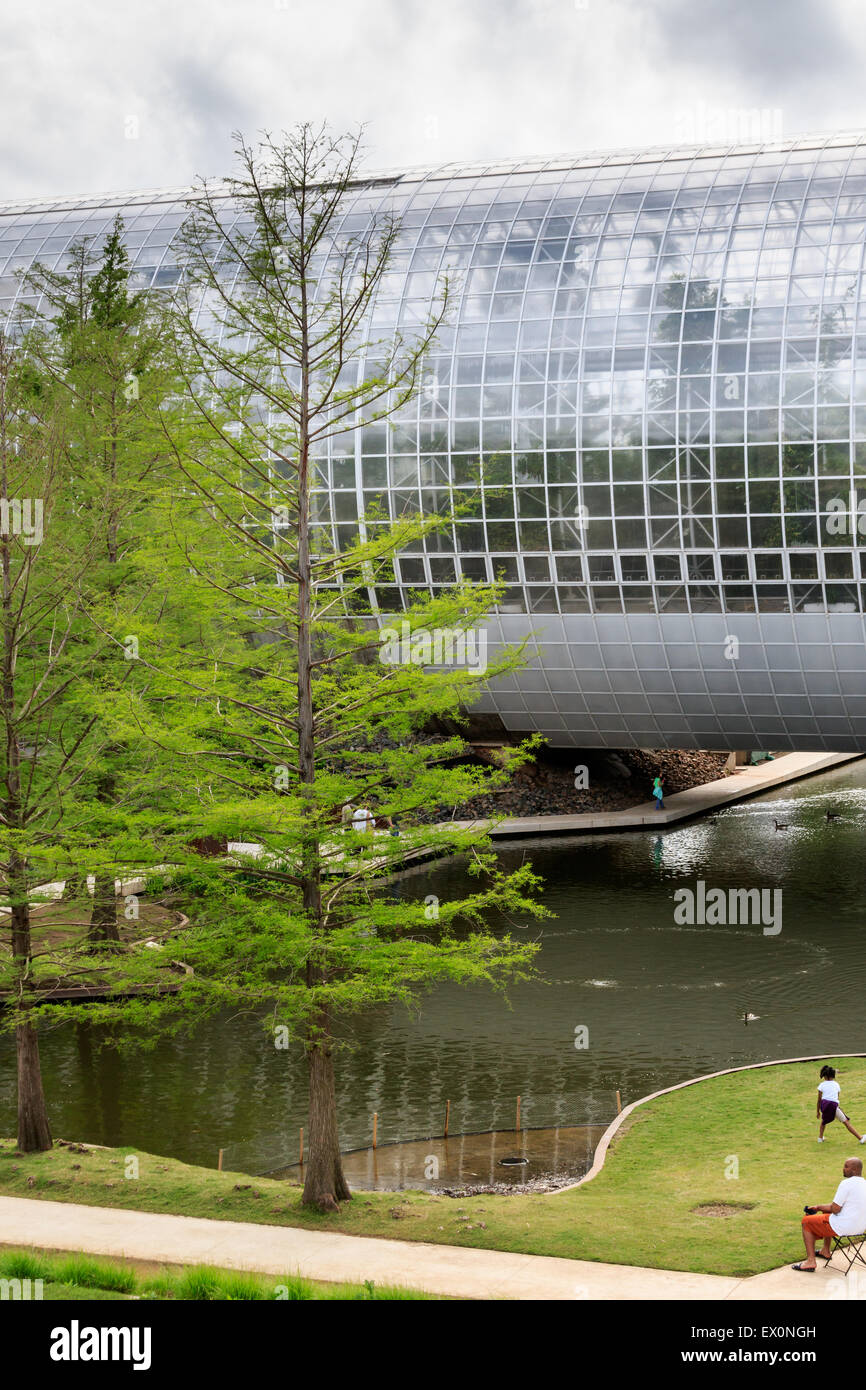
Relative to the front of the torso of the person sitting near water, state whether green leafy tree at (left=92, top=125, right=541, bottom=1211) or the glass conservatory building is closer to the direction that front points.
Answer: the green leafy tree

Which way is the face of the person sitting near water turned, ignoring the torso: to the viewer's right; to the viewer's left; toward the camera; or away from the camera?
to the viewer's left

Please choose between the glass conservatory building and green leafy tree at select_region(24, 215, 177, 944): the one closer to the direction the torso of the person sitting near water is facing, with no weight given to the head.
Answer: the green leafy tree

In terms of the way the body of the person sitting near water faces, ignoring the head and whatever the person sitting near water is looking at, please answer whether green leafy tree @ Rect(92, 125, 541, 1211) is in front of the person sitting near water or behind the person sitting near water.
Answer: in front

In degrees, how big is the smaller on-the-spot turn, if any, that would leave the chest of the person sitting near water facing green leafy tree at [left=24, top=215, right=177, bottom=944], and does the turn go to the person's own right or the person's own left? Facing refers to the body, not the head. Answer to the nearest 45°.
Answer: approximately 45° to the person's own right

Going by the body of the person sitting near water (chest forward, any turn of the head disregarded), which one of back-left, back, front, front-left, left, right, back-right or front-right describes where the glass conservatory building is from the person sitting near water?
right

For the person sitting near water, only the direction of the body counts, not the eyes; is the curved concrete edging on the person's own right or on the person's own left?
on the person's own right

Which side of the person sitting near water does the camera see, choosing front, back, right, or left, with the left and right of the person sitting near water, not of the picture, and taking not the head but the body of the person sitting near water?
left
